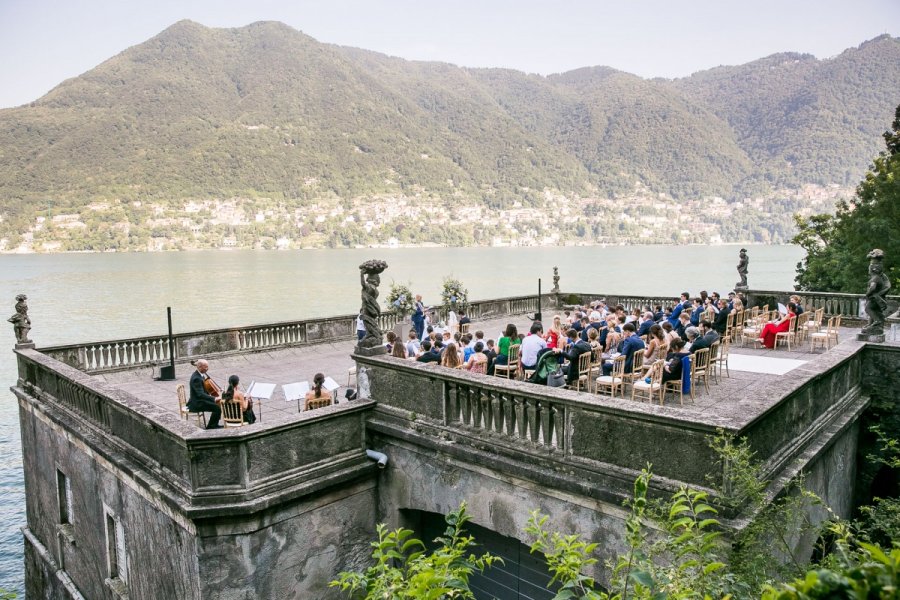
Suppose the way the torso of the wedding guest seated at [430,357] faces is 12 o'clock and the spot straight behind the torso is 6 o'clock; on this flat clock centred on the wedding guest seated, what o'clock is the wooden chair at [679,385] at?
The wooden chair is roughly at 5 o'clock from the wedding guest seated.

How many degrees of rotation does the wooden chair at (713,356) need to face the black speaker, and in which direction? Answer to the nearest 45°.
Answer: approximately 45° to its left

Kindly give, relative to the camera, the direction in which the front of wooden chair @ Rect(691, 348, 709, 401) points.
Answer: facing away from the viewer and to the left of the viewer

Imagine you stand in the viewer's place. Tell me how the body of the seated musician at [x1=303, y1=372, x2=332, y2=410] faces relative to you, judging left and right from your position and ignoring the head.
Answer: facing away from the viewer

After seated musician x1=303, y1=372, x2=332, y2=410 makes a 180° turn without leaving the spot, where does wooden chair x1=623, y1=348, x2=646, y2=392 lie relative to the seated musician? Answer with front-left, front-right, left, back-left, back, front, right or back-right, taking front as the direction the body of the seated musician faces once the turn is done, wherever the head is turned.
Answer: left

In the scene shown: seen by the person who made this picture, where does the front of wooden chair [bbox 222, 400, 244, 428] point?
facing away from the viewer and to the right of the viewer

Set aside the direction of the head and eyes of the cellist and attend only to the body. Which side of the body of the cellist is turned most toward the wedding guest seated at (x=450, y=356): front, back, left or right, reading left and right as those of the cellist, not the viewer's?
front

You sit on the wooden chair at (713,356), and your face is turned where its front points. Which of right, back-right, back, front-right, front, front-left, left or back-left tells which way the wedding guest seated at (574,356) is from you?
left

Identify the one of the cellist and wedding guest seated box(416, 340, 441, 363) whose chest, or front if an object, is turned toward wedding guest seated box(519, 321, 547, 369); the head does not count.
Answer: the cellist

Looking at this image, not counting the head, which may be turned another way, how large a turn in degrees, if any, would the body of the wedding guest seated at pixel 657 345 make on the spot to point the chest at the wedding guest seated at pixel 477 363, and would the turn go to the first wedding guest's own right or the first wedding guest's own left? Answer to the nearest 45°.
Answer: approximately 90° to the first wedding guest's own left

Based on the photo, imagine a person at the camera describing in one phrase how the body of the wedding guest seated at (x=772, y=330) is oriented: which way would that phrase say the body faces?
to the viewer's left

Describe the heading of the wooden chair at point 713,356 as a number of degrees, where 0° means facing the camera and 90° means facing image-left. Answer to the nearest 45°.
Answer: approximately 135°

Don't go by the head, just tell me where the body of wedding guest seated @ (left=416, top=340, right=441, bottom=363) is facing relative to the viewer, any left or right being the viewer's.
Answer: facing away from the viewer and to the left of the viewer

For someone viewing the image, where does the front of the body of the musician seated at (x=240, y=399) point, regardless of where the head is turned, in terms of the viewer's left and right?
facing away from the viewer and to the right of the viewer
